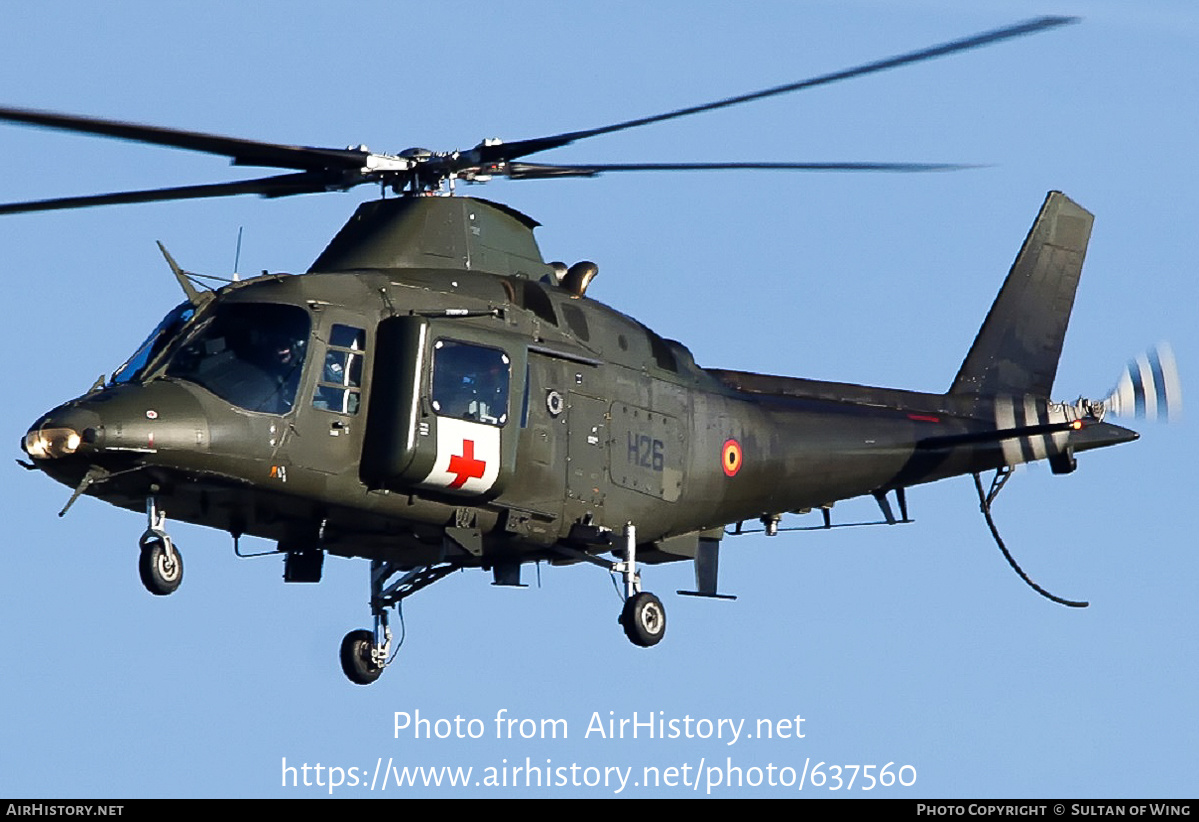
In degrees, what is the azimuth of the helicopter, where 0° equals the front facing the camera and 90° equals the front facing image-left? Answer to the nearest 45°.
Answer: approximately 45°
